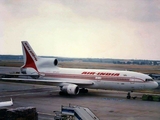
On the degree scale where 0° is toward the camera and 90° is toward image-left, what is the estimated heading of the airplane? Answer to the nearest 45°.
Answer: approximately 315°
